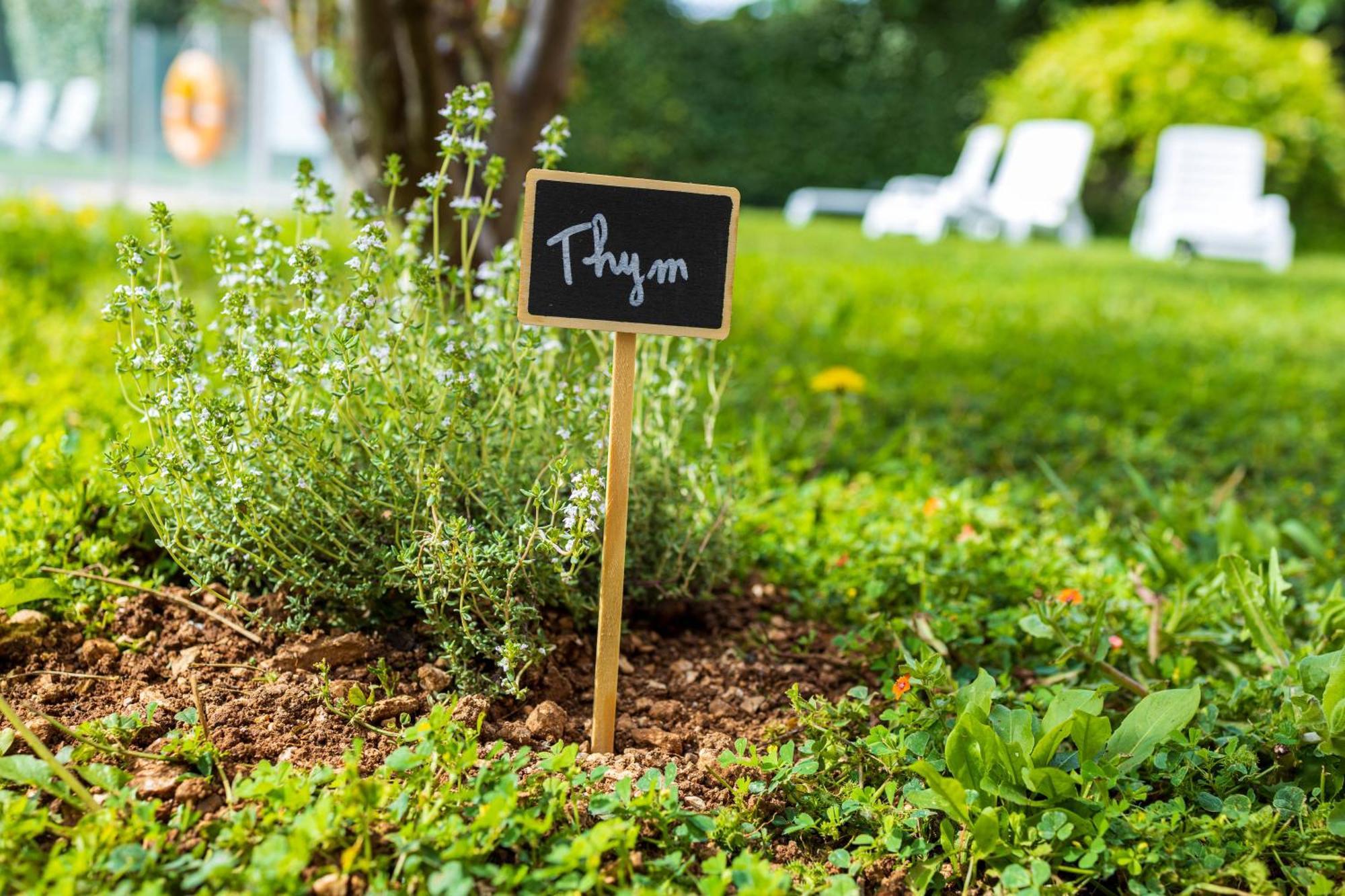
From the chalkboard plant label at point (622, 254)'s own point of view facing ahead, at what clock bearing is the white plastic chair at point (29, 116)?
The white plastic chair is roughly at 5 o'clock from the chalkboard plant label.

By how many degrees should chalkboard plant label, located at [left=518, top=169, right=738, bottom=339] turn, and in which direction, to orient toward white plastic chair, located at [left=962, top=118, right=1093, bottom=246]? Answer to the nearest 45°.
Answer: approximately 180°

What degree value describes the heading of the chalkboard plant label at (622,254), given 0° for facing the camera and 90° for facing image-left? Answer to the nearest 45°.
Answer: approximately 0°
